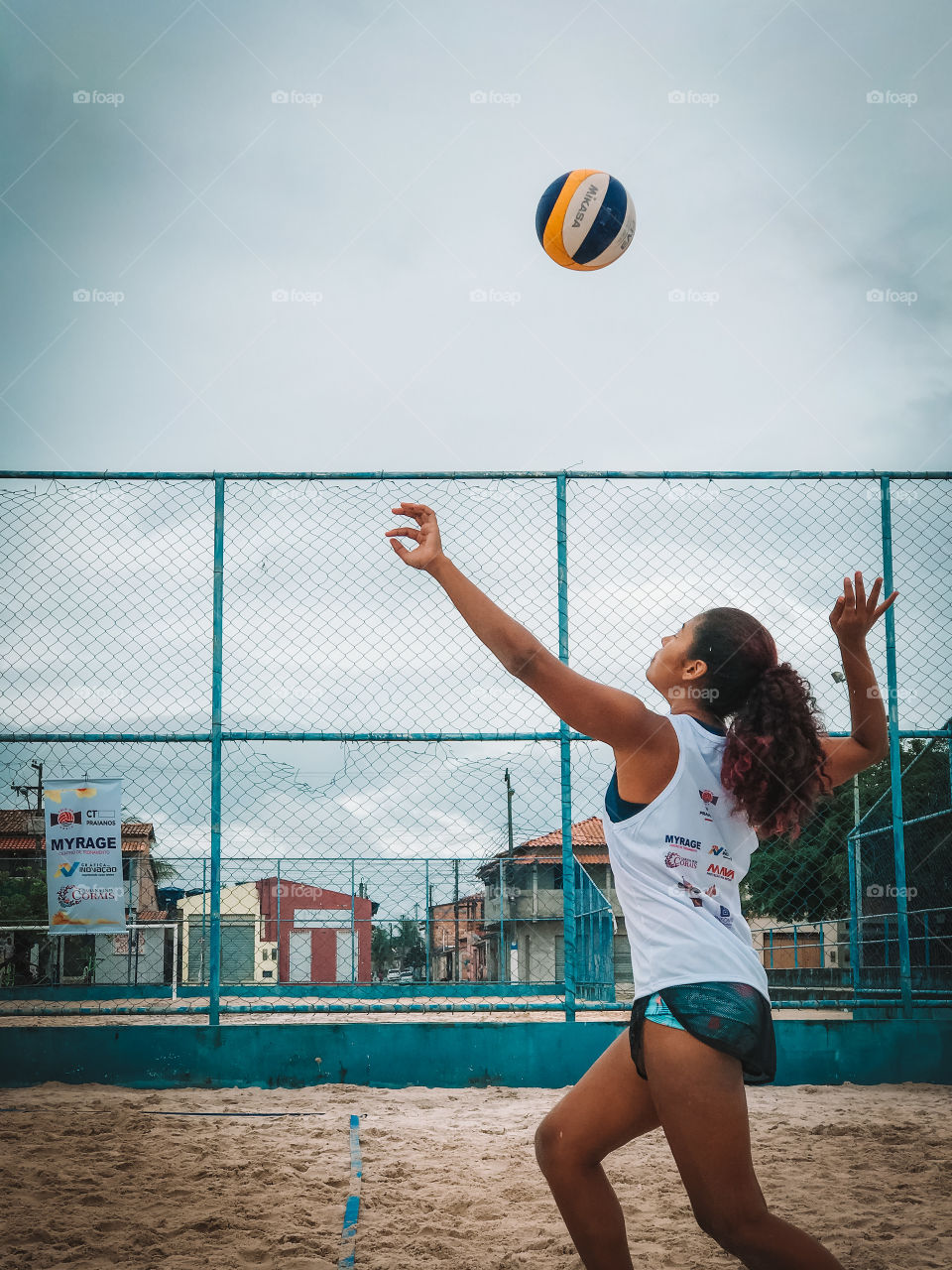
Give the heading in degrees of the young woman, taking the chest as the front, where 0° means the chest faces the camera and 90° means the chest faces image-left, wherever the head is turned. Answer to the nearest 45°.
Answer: approximately 135°

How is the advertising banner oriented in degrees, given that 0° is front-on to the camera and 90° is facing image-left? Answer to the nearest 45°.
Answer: approximately 0°

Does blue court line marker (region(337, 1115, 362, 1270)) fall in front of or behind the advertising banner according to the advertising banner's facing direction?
in front

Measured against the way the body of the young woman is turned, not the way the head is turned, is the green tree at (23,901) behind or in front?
in front

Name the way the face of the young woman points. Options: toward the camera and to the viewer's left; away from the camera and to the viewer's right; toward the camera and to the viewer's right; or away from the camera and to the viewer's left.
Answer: away from the camera and to the viewer's left

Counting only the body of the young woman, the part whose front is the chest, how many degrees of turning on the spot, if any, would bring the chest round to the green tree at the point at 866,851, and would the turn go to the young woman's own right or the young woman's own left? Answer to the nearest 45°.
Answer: approximately 45° to the young woman's own right

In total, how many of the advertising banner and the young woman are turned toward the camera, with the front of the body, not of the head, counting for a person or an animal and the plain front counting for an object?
1

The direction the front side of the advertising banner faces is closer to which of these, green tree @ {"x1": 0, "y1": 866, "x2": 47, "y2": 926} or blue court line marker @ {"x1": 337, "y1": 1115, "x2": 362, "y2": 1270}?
the blue court line marker
